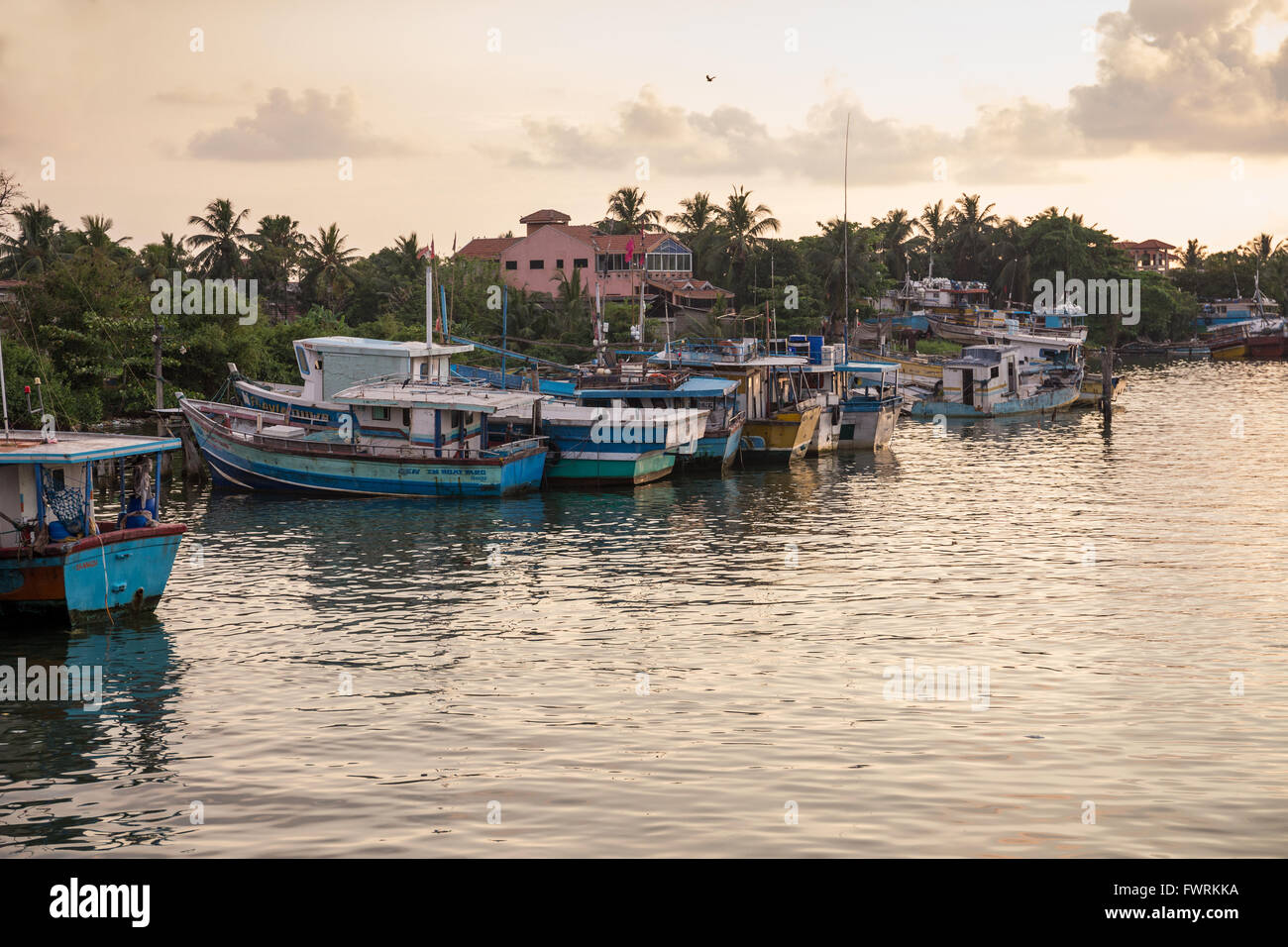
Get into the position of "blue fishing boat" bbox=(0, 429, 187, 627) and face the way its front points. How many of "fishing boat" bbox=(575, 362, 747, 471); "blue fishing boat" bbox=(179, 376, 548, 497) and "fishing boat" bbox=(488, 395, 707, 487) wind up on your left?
0

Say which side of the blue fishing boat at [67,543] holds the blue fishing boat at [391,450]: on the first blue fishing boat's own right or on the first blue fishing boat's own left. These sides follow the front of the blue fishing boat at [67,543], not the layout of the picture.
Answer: on the first blue fishing boat's own right

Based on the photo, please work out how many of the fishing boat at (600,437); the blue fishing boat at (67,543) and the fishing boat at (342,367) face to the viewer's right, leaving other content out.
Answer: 0

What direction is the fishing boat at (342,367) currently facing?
to the viewer's left

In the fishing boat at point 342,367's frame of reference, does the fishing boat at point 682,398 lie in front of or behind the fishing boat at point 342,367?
behind

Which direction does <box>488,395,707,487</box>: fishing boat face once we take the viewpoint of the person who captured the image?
facing away from the viewer and to the left of the viewer

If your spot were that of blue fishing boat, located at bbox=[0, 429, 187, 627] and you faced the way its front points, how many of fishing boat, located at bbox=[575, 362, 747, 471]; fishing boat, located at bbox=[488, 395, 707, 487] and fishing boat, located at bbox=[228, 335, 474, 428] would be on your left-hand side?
0

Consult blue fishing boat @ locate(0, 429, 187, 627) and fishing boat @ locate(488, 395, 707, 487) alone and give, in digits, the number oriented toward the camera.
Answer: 0

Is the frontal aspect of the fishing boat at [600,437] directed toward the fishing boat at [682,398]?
no

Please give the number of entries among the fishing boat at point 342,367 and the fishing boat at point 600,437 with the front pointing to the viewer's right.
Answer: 0

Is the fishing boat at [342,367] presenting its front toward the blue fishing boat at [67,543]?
no

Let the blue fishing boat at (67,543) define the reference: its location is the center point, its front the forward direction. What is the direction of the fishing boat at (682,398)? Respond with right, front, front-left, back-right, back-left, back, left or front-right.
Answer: right
